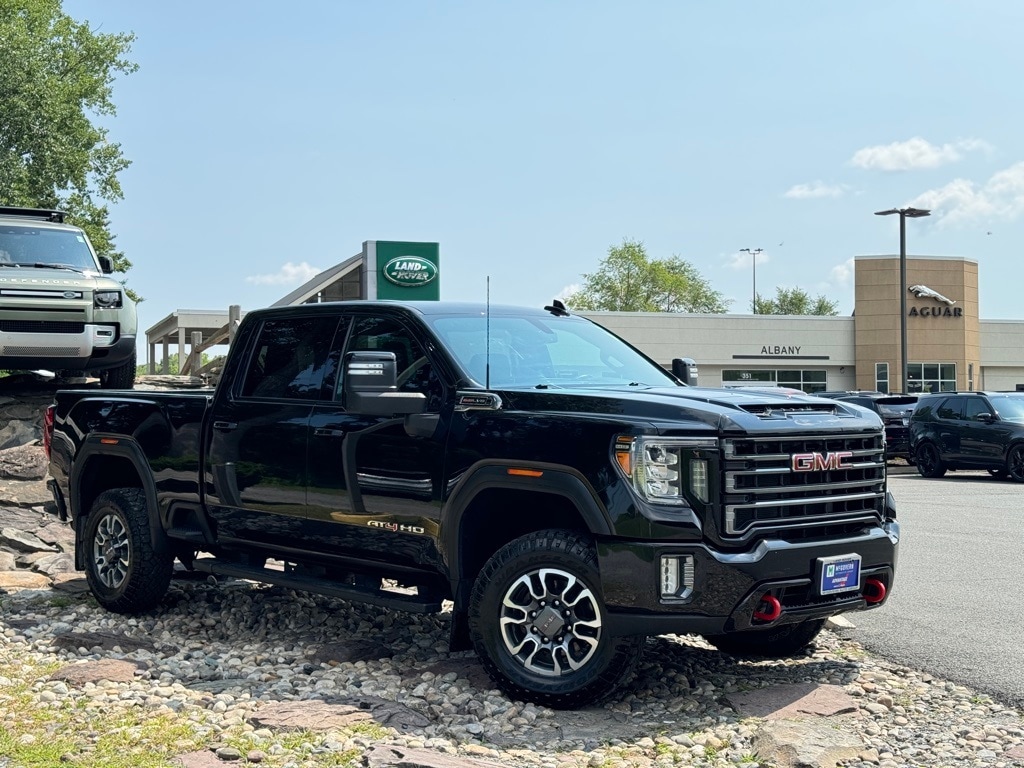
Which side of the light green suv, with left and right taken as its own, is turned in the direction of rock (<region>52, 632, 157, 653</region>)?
front

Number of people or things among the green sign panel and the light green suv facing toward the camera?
2

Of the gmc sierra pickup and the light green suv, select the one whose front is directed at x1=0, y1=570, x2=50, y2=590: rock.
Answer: the light green suv

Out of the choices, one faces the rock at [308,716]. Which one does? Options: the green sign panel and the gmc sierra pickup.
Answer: the green sign panel

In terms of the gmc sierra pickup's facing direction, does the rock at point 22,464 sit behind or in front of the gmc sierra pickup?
behind

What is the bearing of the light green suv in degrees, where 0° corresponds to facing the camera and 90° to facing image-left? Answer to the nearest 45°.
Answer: approximately 0°

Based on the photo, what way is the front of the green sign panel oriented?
toward the camera

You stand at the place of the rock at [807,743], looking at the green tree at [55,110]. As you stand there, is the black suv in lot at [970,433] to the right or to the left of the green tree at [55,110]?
right
